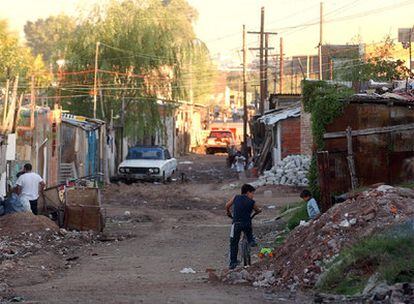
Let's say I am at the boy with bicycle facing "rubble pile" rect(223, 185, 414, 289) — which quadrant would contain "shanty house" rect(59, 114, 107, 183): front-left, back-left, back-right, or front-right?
back-left

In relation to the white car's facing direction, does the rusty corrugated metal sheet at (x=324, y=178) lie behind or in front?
in front

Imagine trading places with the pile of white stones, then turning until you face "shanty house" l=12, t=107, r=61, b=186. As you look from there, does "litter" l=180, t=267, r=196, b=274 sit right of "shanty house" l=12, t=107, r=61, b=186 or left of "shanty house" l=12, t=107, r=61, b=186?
left

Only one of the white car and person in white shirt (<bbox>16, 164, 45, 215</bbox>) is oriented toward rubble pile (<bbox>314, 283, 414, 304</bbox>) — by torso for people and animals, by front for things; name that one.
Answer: the white car

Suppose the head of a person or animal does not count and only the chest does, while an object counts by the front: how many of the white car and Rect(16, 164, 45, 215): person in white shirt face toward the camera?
1

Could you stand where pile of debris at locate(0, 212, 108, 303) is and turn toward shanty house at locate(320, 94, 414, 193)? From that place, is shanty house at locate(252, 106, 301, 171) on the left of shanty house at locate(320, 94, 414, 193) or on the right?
left

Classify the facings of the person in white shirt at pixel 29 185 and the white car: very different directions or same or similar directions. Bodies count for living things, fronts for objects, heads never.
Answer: very different directions
